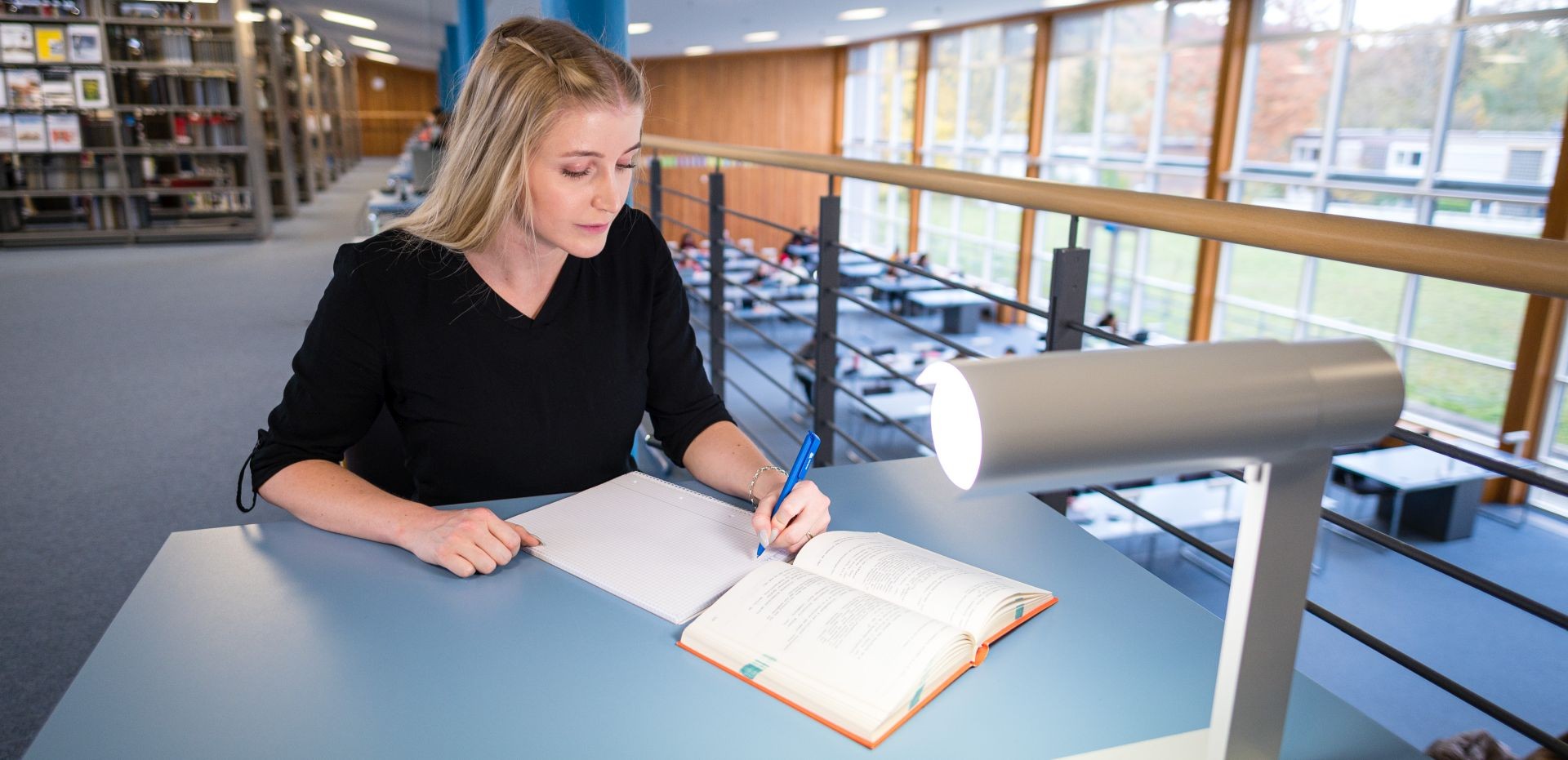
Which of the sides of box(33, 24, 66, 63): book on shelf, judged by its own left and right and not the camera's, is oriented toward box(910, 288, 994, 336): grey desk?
left

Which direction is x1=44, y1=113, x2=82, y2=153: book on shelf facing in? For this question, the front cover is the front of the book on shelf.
toward the camera

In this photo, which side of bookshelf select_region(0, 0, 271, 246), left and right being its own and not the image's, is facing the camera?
front

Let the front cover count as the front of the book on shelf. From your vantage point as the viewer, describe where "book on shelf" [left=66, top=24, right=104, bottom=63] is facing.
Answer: facing the viewer

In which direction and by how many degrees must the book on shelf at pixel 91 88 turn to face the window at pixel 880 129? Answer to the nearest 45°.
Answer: approximately 90° to its left

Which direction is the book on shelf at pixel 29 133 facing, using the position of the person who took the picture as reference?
facing the viewer

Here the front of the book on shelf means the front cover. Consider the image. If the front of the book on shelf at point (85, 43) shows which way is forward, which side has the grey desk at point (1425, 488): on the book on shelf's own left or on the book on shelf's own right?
on the book on shelf's own left

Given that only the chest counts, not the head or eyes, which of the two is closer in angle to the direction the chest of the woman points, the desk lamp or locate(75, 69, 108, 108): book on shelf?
the desk lamp

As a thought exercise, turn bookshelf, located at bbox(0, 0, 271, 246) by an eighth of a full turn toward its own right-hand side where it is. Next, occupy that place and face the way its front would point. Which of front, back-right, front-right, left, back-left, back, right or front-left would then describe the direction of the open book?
front-left

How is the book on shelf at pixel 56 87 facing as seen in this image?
toward the camera
